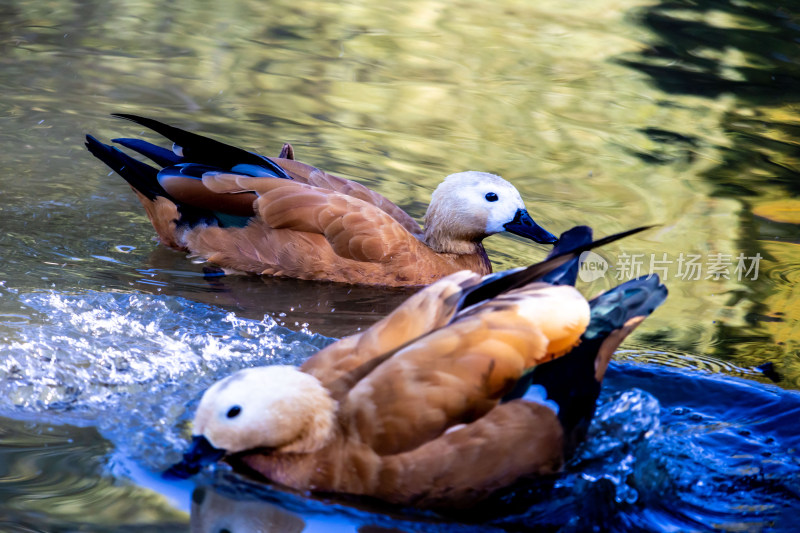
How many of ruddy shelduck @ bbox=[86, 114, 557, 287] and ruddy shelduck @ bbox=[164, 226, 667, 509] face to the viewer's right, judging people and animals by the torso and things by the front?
1

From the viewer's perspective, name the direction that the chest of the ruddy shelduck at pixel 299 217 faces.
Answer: to the viewer's right

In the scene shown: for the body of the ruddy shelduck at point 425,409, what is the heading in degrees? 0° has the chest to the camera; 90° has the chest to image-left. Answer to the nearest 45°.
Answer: approximately 45°

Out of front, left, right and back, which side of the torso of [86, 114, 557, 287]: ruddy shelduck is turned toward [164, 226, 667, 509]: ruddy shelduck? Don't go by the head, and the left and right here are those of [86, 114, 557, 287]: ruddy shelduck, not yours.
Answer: right

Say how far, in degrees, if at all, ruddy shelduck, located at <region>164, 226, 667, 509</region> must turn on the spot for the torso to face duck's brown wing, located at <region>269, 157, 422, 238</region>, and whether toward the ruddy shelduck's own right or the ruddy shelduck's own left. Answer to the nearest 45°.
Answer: approximately 135° to the ruddy shelduck's own right

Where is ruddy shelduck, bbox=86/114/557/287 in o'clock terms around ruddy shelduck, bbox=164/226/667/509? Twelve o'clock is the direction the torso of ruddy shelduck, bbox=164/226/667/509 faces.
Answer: ruddy shelduck, bbox=86/114/557/287 is roughly at 4 o'clock from ruddy shelduck, bbox=164/226/667/509.
